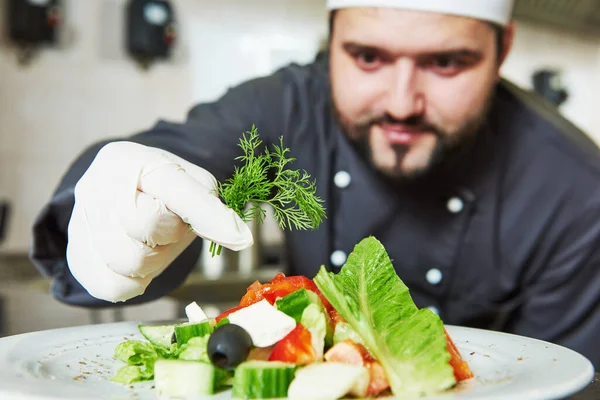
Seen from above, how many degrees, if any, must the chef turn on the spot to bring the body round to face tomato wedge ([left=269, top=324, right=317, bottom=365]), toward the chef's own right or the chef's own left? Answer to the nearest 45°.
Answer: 0° — they already face it

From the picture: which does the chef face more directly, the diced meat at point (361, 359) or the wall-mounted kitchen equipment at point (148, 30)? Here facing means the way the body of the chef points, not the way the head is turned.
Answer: the diced meat

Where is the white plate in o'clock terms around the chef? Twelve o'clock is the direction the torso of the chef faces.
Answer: The white plate is roughly at 1 o'clock from the chef.

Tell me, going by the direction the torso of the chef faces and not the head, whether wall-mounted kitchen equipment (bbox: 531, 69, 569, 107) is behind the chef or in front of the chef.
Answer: behind

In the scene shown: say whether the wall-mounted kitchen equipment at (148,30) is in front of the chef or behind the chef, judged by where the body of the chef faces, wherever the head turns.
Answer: behind

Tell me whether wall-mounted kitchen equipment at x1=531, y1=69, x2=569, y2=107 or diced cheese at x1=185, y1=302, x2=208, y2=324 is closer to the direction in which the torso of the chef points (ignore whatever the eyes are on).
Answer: the diced cheese

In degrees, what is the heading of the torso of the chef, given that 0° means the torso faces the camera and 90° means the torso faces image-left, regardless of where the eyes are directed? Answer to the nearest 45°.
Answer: approximately 0°

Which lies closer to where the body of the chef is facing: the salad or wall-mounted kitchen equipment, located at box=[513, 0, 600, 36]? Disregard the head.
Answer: the salad

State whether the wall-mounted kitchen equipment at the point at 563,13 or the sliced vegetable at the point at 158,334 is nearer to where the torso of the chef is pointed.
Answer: the sliced vegetable
